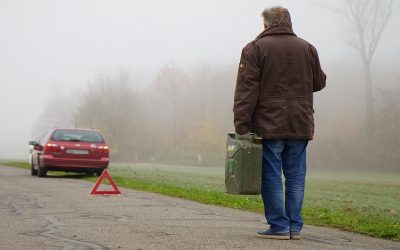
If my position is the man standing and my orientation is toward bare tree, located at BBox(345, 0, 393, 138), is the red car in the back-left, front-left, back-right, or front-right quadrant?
front-left

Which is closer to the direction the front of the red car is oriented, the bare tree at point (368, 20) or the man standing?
the bare tree

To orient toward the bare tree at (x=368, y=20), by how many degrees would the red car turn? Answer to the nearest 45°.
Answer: approximately 45° to its right

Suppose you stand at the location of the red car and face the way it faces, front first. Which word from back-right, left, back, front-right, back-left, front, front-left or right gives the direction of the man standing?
back

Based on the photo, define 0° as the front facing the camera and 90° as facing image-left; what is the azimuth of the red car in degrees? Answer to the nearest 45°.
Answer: approximately 180°
